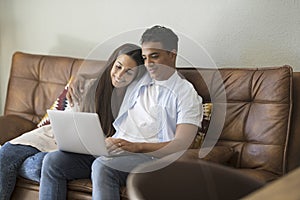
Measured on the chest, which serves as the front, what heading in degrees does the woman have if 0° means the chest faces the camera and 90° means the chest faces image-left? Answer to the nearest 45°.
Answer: approximately 45°
